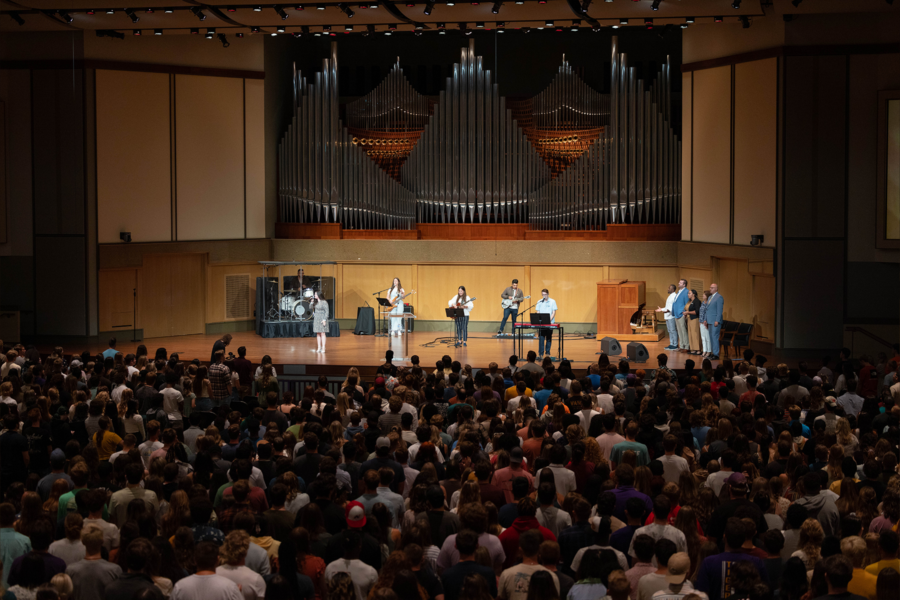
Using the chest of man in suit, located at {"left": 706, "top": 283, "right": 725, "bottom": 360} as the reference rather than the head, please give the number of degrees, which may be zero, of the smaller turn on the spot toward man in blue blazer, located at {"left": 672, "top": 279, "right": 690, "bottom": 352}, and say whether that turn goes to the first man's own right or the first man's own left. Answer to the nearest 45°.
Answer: approximately 90° to the first man's own right

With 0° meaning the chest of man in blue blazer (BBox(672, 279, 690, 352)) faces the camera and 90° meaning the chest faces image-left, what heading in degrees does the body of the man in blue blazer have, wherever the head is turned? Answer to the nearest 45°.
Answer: approximately 45°

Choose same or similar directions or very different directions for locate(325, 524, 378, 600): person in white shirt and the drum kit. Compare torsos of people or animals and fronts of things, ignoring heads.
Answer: very different directions

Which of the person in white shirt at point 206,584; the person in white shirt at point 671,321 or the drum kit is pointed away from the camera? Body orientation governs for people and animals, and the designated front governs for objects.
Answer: the person in white shirt at point 206,584

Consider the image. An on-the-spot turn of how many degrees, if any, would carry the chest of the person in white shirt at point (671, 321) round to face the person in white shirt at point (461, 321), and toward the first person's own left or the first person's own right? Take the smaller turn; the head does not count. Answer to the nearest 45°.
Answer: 0° — they already face them

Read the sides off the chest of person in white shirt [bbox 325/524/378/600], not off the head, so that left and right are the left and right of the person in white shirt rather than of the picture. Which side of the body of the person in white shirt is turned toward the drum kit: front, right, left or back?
front

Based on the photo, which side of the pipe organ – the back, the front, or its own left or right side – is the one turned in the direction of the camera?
front

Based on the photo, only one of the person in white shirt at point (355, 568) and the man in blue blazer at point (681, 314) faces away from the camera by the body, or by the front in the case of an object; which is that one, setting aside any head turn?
the person in white shirt

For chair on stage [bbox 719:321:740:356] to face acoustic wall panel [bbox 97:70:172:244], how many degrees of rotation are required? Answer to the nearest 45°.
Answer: approximately 45° to its right

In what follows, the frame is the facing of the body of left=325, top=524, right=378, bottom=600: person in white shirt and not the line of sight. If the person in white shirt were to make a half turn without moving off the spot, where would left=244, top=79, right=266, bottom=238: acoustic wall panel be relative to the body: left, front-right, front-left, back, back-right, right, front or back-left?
back

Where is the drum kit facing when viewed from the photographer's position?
facing the viewer

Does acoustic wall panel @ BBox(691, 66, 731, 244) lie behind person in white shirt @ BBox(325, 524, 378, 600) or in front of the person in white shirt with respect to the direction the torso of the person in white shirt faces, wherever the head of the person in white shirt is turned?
in front

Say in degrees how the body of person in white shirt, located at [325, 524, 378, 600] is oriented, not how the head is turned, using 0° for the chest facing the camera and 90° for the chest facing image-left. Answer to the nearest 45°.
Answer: approximately 180°

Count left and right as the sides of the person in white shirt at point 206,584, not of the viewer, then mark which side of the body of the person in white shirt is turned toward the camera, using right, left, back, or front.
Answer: back

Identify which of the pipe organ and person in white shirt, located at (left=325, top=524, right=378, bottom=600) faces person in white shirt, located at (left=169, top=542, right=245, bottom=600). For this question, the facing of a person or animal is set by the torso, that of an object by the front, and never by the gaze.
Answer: the pipe organ
